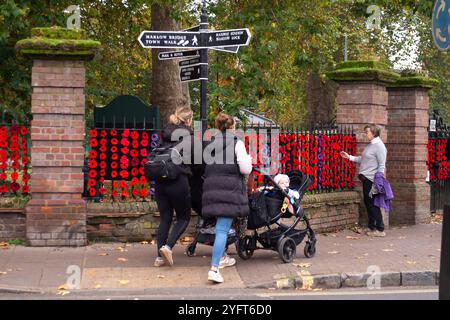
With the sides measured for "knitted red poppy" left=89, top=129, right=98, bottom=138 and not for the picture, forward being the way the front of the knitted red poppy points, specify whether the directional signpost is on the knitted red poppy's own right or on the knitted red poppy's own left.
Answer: on the knitted red poppy's own left

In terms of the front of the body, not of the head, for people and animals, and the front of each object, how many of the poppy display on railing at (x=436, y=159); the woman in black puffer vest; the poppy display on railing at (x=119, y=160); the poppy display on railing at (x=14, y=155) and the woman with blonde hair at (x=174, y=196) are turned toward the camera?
3

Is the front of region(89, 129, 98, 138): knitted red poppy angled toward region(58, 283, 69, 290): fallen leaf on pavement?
yes

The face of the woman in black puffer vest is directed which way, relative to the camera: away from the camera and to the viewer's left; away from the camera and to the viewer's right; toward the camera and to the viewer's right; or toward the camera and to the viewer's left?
away from the camera and to the viewer's right

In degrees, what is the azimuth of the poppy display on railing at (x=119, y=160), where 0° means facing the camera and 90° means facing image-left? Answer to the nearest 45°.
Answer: approximately 0°

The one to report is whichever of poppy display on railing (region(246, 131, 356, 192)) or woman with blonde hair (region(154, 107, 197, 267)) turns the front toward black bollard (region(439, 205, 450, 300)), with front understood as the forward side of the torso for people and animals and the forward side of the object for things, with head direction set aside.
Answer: the poppy display on railing

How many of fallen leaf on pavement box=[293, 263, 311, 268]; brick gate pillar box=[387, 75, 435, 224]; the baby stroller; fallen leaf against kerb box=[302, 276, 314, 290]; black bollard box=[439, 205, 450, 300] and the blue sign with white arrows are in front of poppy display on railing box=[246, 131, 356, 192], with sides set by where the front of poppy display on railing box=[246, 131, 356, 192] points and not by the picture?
5

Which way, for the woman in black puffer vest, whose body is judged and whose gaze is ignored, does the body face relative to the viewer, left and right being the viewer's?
facing away from the viewer and to the right of the viewer
